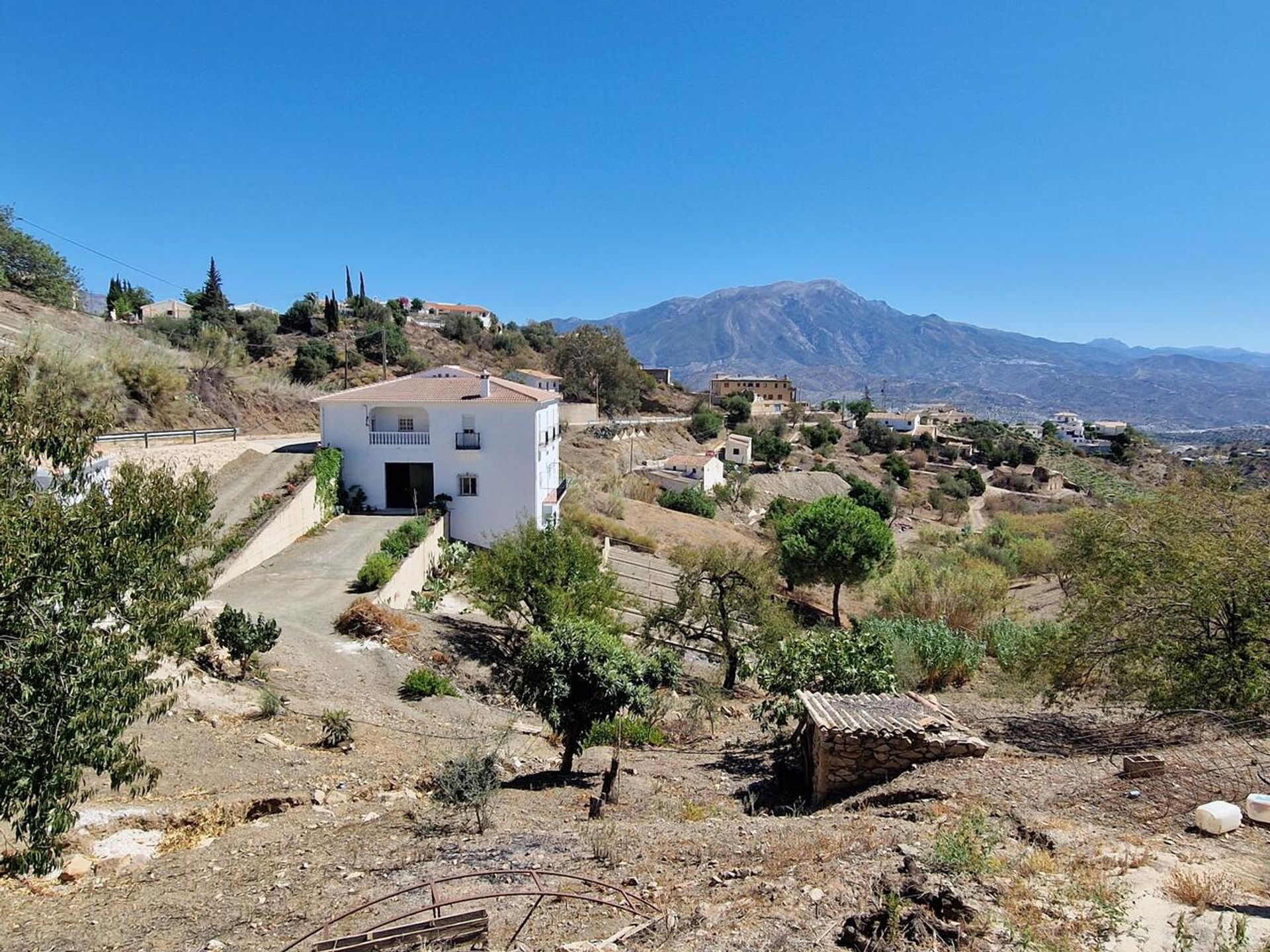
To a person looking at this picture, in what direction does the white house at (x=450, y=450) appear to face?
facing the viewer

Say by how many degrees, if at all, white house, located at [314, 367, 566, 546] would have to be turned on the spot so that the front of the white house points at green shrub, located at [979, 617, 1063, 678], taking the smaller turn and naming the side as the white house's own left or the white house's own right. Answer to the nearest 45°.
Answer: approximately 45° to the white house's own left

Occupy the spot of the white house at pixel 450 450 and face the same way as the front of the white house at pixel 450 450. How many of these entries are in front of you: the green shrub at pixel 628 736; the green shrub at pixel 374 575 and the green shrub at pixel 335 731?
3

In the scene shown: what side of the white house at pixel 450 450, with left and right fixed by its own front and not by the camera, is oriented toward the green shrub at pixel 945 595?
left

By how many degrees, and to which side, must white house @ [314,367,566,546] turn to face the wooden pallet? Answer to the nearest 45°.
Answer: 0° — it already faces it

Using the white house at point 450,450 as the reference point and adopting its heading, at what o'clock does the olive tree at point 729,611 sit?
The olive tree is roughly at 11 o'clock from the white house.

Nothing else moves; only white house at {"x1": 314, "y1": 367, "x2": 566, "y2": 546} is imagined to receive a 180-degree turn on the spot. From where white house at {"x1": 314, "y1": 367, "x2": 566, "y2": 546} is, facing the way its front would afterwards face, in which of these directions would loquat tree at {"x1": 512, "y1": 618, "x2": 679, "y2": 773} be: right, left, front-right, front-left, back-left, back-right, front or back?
back

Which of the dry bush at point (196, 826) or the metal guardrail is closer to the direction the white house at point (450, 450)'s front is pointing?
the dry bush

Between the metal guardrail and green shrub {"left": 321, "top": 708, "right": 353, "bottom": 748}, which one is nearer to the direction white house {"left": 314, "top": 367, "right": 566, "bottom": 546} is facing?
the green shrub

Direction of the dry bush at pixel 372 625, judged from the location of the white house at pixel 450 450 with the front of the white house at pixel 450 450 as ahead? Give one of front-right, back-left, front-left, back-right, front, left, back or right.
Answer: front

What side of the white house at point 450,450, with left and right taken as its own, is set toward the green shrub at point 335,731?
front

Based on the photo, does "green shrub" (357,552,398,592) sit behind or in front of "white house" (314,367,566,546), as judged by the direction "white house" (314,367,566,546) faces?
in front

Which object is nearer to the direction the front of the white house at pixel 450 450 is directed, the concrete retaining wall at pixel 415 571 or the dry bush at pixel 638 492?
the concrete retaining wall

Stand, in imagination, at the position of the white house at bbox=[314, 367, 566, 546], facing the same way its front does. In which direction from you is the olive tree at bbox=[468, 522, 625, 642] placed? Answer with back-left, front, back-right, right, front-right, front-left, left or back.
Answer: front

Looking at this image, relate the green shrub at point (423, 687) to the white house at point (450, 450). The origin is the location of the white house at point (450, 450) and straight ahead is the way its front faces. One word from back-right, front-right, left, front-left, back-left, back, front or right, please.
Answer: front

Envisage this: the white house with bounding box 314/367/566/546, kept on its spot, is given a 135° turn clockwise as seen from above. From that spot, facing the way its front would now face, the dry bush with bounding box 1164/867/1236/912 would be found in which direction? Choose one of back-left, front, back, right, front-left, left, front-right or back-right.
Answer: back-left

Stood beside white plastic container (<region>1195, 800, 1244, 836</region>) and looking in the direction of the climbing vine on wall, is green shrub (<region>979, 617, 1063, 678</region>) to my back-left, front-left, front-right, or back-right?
front-right
